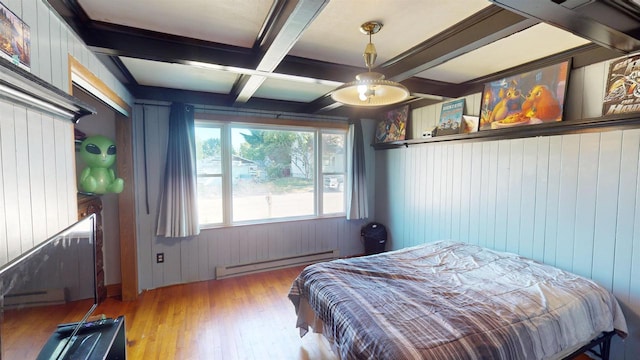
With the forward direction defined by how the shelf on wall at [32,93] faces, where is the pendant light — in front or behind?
in front

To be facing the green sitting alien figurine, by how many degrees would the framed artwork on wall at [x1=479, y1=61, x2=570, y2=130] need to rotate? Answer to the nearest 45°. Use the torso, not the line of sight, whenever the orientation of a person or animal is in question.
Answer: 0° — it already faces it

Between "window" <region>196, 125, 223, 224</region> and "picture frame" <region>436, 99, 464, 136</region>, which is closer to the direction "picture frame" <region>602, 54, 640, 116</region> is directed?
the window

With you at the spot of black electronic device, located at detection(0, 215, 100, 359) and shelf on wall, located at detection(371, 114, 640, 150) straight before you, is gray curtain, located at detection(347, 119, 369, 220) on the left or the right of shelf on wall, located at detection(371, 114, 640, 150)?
left

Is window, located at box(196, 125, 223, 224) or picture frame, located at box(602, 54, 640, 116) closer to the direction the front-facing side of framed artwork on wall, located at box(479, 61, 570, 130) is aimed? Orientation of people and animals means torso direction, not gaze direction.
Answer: the window

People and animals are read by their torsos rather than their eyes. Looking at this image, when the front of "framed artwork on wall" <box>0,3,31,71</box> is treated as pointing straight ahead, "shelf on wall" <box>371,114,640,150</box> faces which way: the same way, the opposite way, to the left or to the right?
the opposite way

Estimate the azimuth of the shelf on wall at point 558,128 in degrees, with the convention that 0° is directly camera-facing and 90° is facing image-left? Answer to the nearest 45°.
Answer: approximately 45°

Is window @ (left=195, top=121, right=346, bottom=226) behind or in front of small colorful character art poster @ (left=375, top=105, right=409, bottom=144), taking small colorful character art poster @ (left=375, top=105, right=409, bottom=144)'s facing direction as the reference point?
in front

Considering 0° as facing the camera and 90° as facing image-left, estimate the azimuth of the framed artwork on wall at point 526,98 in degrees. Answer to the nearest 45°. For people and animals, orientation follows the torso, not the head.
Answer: approximately 45°

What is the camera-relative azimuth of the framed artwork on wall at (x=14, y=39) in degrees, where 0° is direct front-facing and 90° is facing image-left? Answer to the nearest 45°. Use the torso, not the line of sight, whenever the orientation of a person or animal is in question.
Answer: approximately 315°

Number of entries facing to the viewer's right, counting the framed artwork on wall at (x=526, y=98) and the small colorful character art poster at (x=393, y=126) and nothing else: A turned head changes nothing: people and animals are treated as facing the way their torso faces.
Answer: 0

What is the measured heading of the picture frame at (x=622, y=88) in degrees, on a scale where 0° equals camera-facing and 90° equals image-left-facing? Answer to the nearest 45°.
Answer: approximately 45°

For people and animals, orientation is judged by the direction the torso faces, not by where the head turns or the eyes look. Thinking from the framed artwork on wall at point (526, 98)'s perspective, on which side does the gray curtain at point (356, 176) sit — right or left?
on its right

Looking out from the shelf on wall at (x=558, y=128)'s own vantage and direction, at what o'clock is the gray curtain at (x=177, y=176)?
The gray curtain is roughly at 1 o'clock from the shelf on wall.

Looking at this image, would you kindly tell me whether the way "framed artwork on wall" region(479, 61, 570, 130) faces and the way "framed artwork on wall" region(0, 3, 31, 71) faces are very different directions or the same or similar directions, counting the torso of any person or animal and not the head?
very different directions
